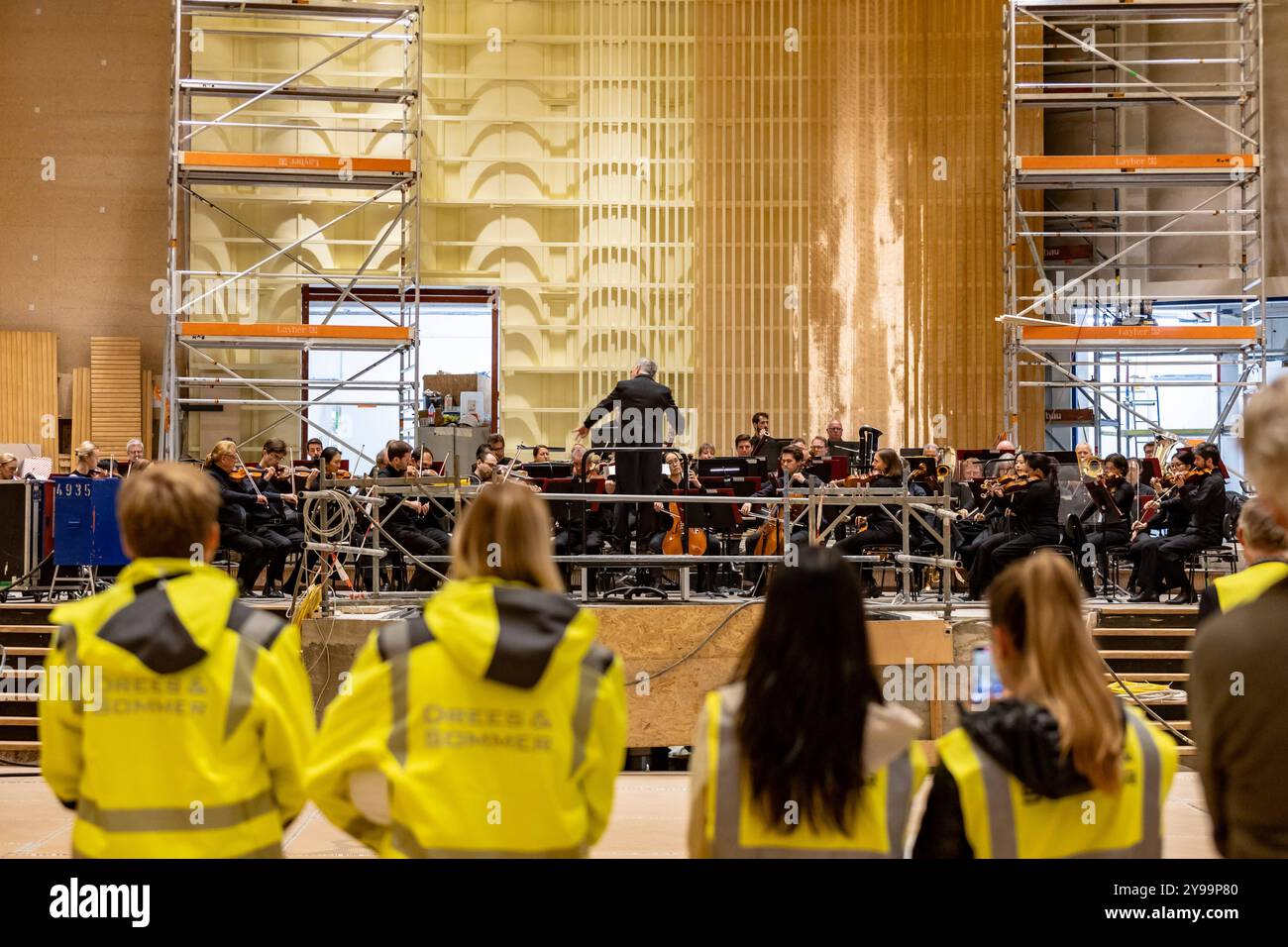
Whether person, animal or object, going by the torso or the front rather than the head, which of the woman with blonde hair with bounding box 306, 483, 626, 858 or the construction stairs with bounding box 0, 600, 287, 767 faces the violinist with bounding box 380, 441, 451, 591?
the woman with blonde hair

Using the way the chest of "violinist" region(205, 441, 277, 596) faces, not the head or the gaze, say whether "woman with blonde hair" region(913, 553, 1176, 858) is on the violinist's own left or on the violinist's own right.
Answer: on the violinist's own right

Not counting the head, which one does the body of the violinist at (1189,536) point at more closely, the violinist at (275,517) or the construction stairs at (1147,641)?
the violinist

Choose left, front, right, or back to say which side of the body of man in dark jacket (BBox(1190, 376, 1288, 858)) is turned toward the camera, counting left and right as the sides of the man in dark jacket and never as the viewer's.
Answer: back

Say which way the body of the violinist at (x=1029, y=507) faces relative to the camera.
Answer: to the viewer's left

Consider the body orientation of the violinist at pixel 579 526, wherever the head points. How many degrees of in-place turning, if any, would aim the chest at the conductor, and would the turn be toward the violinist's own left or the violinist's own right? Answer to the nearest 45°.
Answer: approximately 45° to the violinist's own left

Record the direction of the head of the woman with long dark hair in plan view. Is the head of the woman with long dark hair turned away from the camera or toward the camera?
away from the camera

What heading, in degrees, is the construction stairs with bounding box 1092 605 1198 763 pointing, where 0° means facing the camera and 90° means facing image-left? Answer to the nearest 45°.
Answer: approximately 0°

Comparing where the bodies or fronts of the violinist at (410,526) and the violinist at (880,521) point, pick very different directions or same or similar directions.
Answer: very different directions

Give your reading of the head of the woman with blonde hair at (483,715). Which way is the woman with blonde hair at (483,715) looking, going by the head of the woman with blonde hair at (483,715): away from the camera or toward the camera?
away from the camera

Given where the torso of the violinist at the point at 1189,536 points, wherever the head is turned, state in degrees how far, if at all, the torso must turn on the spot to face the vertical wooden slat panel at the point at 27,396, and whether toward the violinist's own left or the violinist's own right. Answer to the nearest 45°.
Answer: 0° — they already face it

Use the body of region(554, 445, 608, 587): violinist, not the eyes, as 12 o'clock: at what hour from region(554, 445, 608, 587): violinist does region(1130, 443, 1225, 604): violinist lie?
region(1130, 443, 1225, 604): violinist is roughly at 9 o'clock from region(554, 445, 608, 587): violinist.

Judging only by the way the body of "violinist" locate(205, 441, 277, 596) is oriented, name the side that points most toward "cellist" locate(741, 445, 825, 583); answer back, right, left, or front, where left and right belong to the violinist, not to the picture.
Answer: front

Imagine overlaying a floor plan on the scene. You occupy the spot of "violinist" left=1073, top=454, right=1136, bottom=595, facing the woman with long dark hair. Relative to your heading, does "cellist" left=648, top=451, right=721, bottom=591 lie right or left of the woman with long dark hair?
right

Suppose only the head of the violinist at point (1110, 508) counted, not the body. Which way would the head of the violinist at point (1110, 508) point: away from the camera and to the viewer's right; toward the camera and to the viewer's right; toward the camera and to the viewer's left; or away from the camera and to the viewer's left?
toward the camera and to the viewer's left

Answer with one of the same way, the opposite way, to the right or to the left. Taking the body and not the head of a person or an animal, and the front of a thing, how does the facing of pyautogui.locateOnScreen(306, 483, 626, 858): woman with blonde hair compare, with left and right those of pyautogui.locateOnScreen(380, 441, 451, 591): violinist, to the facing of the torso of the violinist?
to the left

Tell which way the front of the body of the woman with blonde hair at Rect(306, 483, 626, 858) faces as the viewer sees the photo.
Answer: away from the camera

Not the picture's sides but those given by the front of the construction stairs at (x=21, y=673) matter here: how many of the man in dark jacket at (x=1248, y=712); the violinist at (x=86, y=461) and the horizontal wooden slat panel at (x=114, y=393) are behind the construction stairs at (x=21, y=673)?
2

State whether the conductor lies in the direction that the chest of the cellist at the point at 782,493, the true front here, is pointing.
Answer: yes

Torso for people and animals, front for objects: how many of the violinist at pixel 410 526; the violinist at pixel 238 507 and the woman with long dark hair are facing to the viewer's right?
2
